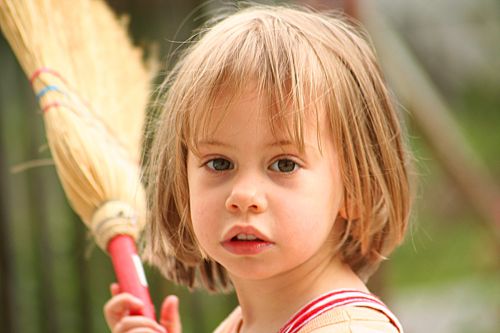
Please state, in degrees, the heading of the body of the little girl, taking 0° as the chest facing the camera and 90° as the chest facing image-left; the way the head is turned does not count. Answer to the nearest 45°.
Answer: approximately 45°

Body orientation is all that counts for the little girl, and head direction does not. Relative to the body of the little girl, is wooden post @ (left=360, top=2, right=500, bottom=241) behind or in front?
behind

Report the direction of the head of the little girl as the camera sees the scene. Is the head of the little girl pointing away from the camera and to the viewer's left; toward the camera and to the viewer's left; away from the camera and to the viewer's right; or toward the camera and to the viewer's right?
toward the camera and to the viewer's left
